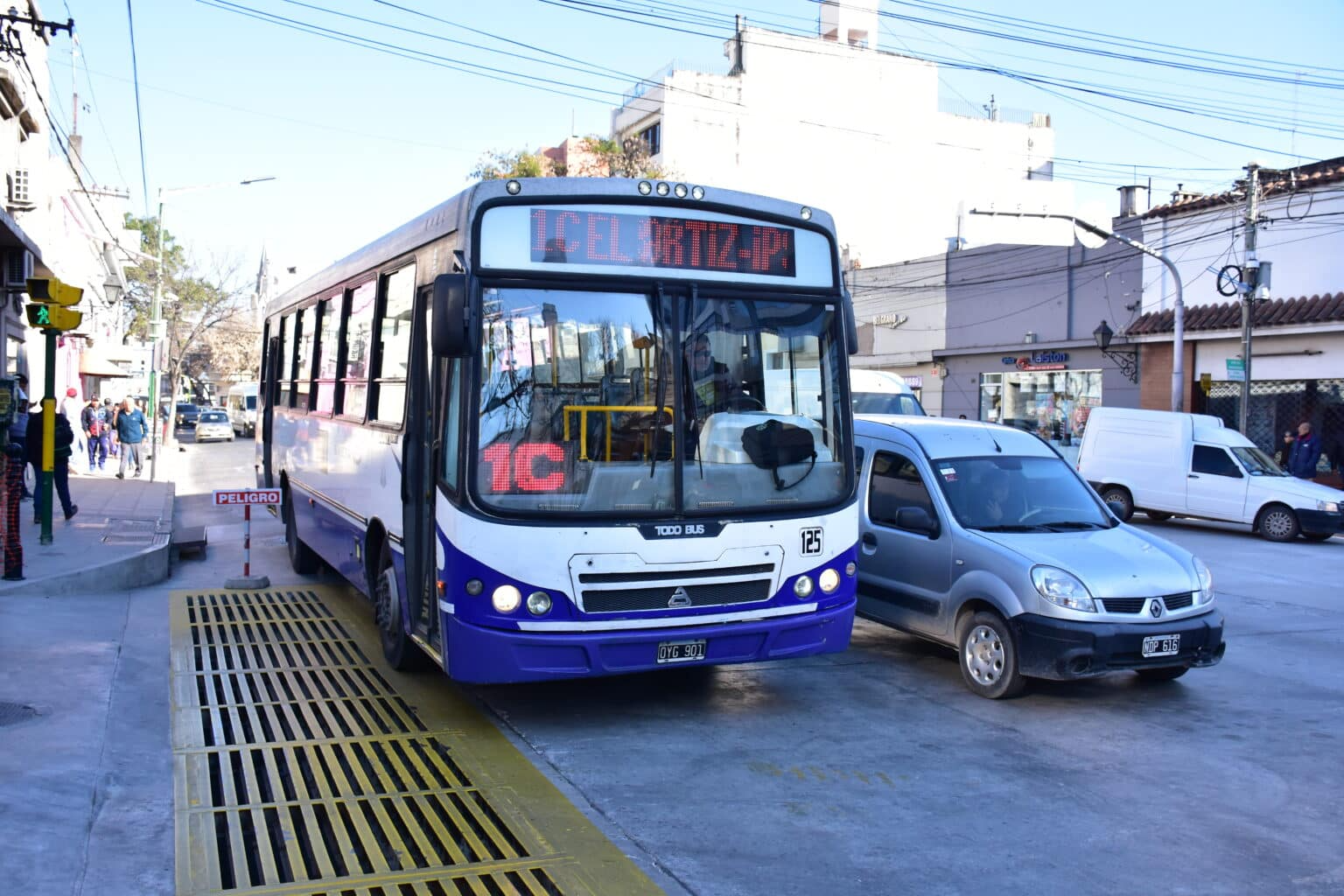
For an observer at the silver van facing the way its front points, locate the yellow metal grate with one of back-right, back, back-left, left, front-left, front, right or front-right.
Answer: right

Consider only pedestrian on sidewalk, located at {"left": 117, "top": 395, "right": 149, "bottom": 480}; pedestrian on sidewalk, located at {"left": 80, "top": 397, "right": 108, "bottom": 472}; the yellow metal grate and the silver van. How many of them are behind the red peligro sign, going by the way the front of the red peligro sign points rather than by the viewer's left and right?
2

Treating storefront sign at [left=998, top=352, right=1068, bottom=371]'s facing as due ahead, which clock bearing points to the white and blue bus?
The white and blue bus is roughly at 12 o'clock from the storefront sign.

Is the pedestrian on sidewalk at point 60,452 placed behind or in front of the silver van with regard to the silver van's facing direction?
behind

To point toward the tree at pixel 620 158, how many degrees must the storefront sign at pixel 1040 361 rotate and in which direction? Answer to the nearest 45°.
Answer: approximately 135° to its right

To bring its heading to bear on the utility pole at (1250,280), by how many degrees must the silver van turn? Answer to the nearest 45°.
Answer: approximately 135° to its left

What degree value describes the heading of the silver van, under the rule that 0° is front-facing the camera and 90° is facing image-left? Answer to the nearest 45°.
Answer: approximately 315°

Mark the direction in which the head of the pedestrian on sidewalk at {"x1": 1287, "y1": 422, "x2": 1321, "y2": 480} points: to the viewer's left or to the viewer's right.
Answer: to the viewer's left
